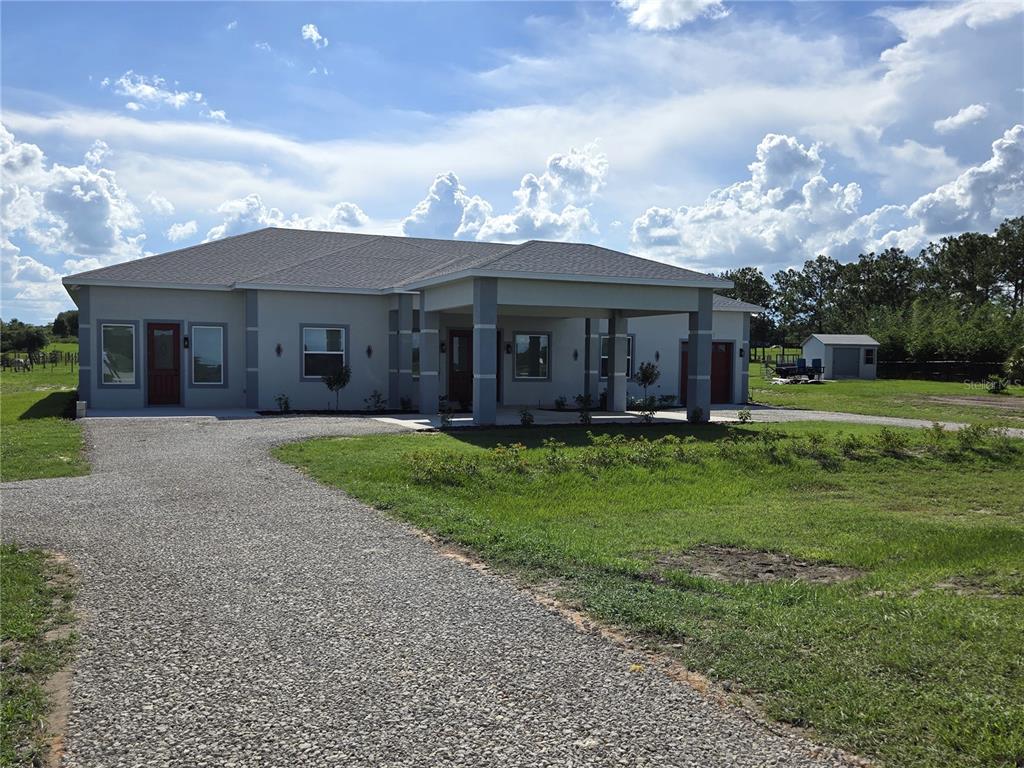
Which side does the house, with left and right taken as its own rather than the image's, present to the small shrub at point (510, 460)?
front

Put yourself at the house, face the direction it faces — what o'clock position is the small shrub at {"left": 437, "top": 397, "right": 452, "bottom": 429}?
The small shrub is roughly at 11 o'clock from the house.

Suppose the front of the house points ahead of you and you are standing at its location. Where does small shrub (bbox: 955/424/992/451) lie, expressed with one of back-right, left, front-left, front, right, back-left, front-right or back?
front-left

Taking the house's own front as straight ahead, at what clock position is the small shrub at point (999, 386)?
The small shrub is roughly at 8 o'clock from the house.

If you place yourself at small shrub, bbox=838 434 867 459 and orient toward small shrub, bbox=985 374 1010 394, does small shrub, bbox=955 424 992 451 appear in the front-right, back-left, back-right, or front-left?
front-right

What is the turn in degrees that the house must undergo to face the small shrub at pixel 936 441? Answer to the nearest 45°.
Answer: approximately 45° to its left

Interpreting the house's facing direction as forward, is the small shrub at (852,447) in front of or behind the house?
in front

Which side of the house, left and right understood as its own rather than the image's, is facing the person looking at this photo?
front

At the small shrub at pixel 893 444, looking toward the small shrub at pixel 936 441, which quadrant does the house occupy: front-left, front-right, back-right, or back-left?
back-left

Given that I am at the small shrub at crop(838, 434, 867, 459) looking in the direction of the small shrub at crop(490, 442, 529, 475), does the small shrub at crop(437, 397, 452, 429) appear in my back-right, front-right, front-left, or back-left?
front-right

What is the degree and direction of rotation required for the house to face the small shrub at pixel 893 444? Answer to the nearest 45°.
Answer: approximately 45° to its left

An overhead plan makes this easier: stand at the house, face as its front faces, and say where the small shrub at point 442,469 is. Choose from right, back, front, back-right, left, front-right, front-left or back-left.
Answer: front
